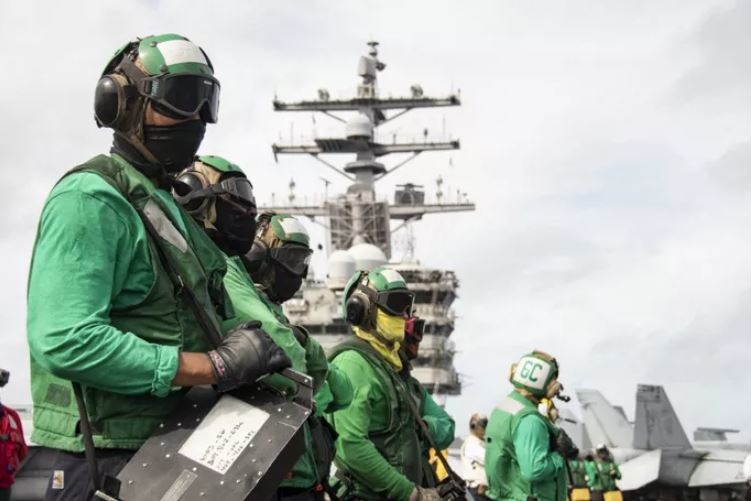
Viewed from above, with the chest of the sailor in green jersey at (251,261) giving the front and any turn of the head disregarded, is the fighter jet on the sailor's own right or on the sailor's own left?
on the sailor's own left

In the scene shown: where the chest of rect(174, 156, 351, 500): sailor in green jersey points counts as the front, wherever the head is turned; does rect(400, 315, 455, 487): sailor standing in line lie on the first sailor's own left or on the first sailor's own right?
on the first sailor's own left

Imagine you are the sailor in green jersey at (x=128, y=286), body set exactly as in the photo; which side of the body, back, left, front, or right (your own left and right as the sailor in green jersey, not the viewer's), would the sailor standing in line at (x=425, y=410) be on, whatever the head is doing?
left
